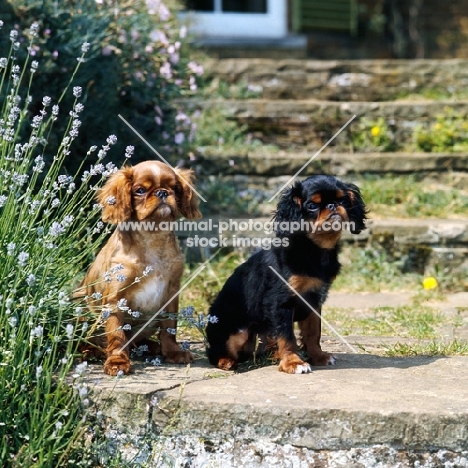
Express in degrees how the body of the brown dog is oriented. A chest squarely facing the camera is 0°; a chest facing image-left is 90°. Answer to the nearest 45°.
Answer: approximately 315°

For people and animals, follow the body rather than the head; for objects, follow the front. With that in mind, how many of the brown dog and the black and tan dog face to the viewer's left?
0

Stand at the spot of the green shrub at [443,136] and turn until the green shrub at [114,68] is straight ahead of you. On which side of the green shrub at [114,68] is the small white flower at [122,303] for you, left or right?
left

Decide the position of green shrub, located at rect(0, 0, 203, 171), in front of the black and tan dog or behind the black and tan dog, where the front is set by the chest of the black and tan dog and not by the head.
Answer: behind

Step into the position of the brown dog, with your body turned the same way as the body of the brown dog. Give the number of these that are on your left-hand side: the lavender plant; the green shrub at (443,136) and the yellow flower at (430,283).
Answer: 2

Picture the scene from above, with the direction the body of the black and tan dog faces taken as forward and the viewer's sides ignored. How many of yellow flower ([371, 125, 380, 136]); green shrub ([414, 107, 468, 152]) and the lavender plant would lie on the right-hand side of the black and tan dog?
1

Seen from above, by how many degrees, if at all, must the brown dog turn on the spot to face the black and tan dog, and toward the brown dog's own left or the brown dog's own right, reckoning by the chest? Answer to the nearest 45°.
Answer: approximately 45° to the brown dog's own left

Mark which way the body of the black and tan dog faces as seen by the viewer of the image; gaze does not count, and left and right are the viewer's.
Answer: facing the viewer and to the right of the viewer

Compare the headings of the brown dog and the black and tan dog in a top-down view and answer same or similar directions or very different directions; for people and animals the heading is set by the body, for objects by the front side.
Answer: same or similar directions

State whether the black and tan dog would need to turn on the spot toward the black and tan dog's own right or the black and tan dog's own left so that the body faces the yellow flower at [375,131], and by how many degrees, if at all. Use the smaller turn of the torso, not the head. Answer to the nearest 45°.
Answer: approximately 135° to the black and tan dog's own left

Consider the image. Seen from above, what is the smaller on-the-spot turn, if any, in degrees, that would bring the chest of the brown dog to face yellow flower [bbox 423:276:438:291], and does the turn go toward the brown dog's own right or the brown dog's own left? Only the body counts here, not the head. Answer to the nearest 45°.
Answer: approximately 90° to the brown dog's own left
